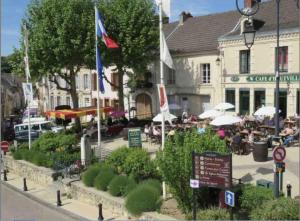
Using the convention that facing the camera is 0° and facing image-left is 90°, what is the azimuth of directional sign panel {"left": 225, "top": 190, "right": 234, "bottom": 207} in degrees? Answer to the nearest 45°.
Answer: approximately 315°

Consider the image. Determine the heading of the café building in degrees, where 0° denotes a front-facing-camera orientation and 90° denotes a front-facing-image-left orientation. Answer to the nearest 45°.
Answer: approximately 45°

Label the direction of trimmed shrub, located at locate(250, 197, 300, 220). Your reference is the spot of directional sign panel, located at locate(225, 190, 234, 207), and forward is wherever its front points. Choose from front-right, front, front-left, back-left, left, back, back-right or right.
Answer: front-left

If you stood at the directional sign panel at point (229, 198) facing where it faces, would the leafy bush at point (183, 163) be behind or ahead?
behind

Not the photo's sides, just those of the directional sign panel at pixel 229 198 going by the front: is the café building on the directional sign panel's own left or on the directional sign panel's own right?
on the directional sign panel's own left

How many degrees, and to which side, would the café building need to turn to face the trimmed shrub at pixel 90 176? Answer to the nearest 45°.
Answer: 0° — it already faces it

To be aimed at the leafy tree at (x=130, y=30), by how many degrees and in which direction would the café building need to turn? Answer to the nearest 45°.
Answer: approximately 45° to its right

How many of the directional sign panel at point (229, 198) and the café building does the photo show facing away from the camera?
0

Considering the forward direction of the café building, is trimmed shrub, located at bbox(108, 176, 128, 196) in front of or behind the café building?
in front

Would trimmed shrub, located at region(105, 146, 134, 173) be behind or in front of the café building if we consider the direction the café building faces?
in front
